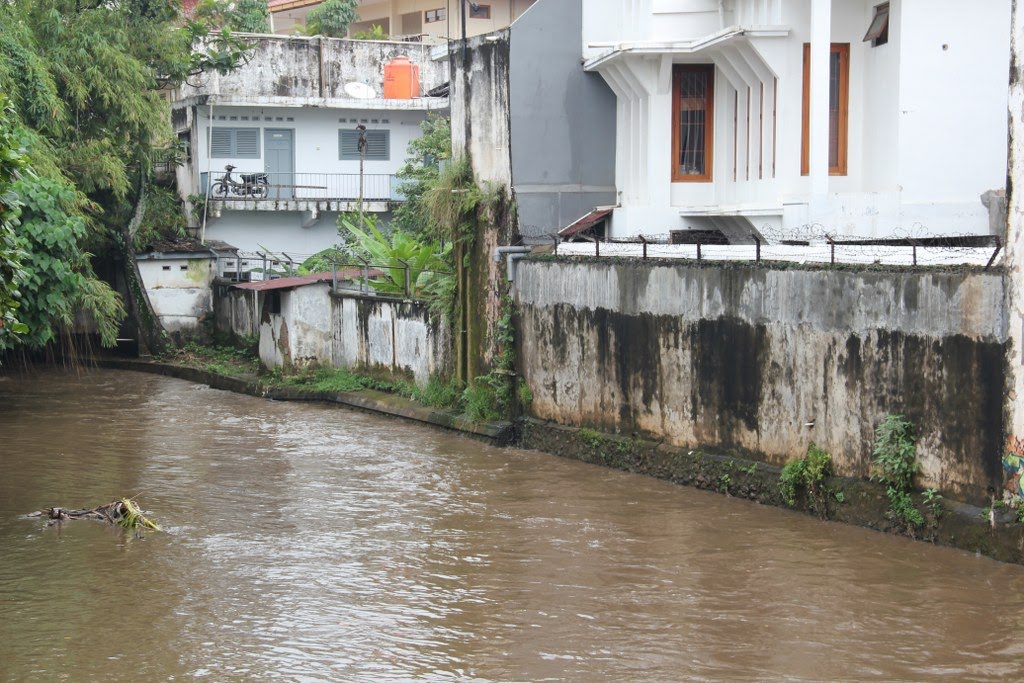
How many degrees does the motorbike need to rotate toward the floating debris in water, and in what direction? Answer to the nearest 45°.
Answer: approximately 90° to its left

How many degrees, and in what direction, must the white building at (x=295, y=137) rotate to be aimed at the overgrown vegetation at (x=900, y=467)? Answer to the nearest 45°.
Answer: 0° — it already faces it

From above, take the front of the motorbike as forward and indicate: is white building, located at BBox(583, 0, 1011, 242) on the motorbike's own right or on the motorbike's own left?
on the motorbike's own left

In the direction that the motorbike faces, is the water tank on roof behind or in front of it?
behind

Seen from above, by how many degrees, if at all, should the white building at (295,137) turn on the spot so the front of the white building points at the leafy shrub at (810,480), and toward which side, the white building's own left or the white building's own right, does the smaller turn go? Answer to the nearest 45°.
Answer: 0° — it already faces it

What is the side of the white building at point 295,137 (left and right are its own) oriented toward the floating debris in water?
front

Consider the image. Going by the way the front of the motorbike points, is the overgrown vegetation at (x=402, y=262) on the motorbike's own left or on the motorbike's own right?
on the motorbike's own left

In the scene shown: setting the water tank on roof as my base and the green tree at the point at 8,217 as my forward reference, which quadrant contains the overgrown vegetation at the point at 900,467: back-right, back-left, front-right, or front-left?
front-left

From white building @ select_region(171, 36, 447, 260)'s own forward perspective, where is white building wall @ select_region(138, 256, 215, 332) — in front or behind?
in front

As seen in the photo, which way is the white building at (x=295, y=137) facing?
toward the camera

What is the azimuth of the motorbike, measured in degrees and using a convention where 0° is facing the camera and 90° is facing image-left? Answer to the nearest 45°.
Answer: approximately 90°

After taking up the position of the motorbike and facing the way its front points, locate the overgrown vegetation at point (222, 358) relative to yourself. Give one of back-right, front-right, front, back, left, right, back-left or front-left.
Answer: left

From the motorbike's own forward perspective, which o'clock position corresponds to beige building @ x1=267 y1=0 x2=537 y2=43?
The beige building is roughly at 4 o'clock from the motorbike.

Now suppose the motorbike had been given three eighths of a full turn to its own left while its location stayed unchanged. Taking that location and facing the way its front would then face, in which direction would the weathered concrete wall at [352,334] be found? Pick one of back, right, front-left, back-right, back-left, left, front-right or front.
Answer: front-right

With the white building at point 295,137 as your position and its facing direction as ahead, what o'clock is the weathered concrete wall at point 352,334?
The weathered concrete wall is roughly at 12 o'clock from the white building.
